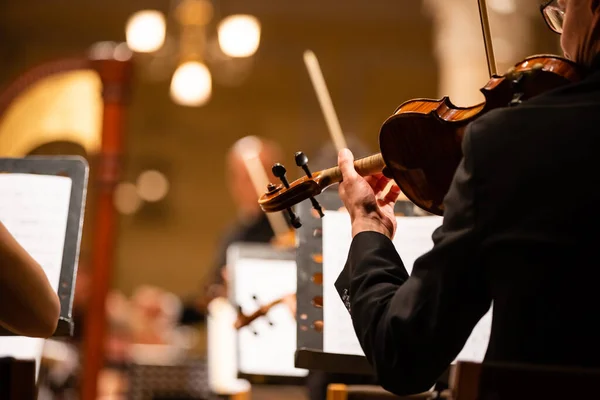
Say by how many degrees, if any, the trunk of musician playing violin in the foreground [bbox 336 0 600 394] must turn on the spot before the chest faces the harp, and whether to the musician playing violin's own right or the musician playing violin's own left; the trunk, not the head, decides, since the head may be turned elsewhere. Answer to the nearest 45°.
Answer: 0° — they already face it

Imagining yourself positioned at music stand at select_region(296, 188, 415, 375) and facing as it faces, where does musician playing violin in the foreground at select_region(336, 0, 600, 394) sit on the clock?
The musician playing violin in the foreground is roughly at 11 o'clock from the music stand.

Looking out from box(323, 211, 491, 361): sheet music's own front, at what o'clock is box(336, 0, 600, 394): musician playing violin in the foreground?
The musician playing violin in the foreground is roughly at 11 o'clock from the sheet music.

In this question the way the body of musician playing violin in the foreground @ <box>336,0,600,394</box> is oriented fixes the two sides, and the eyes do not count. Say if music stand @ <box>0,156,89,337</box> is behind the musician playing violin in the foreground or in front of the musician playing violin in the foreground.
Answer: in front

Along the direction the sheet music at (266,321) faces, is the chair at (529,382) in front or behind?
in front

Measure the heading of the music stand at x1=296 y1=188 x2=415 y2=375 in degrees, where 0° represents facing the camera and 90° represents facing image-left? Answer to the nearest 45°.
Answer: approximately 0°
